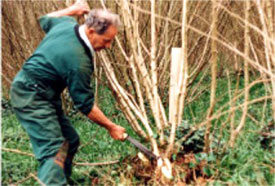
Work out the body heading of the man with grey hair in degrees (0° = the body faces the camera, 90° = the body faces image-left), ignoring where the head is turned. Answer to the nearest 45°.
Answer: approximately 270°
